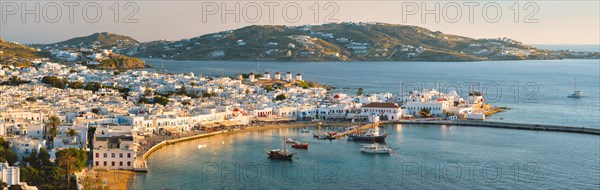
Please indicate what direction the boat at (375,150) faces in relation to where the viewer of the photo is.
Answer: facing to the right of the viewer

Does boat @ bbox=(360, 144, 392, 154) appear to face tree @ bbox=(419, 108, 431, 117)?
no

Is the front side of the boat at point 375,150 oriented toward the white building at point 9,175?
no

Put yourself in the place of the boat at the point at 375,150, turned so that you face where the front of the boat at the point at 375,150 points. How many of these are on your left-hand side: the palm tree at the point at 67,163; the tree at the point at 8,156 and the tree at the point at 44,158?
0

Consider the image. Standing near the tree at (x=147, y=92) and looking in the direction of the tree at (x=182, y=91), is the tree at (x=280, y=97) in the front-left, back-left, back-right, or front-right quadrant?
front-right

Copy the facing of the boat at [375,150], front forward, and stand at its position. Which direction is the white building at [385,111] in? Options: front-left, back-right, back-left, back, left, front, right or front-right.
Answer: left

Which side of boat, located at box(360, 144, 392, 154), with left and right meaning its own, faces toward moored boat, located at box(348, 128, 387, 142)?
left

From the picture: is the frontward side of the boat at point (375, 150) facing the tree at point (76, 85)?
no

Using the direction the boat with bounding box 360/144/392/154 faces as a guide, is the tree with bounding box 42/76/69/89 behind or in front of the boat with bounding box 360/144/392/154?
behind

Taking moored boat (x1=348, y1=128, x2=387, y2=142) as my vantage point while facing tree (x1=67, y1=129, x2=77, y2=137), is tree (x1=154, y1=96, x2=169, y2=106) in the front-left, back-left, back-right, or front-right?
front-right

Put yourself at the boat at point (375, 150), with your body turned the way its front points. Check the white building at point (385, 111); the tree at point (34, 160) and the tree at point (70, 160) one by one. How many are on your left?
1

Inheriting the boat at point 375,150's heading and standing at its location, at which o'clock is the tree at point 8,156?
The tree is roughly at 5 o'clock from the boat.

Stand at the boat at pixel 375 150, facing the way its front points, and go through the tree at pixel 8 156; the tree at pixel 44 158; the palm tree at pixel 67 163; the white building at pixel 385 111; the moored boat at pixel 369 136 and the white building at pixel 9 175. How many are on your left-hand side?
2

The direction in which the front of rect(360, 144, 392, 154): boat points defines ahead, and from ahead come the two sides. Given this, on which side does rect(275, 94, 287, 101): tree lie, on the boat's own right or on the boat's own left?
on the boat's own left

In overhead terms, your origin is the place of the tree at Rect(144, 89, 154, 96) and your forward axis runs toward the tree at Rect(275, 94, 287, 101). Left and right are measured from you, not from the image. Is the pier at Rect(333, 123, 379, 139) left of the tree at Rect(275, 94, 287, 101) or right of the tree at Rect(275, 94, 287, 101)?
right

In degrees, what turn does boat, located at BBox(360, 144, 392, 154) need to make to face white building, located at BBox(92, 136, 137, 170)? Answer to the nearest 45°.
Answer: approximately 135° to its right
